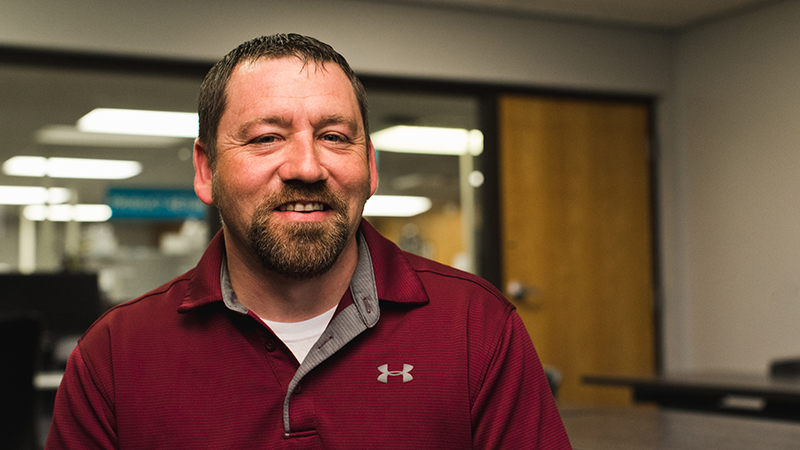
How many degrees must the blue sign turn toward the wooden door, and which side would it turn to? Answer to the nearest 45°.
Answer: approximately 90° to its left

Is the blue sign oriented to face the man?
yes

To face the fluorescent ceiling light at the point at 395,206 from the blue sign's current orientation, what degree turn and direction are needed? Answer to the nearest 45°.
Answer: approximately 90° to its left

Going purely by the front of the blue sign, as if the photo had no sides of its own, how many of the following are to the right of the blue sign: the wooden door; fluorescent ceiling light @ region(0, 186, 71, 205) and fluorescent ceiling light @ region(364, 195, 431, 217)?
1

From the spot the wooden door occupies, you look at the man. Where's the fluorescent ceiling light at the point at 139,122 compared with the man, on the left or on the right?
right

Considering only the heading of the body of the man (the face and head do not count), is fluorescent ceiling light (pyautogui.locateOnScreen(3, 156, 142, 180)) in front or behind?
behind

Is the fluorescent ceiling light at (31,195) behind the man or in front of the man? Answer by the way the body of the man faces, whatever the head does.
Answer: behind

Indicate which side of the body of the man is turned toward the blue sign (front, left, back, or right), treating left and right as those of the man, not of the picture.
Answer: back

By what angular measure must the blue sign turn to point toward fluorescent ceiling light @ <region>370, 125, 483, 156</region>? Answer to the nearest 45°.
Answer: approximately 90° to its left

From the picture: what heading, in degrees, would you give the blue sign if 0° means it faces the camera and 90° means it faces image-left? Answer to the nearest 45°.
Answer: approximately 0°

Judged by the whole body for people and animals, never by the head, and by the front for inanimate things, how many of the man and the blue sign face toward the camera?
2

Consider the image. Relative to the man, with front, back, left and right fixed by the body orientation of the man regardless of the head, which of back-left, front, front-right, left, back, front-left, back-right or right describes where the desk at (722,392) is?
back-left

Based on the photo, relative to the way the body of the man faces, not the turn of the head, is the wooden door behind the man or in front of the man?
behind

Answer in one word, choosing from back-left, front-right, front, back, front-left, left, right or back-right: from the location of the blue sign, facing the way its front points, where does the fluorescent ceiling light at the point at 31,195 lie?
right
